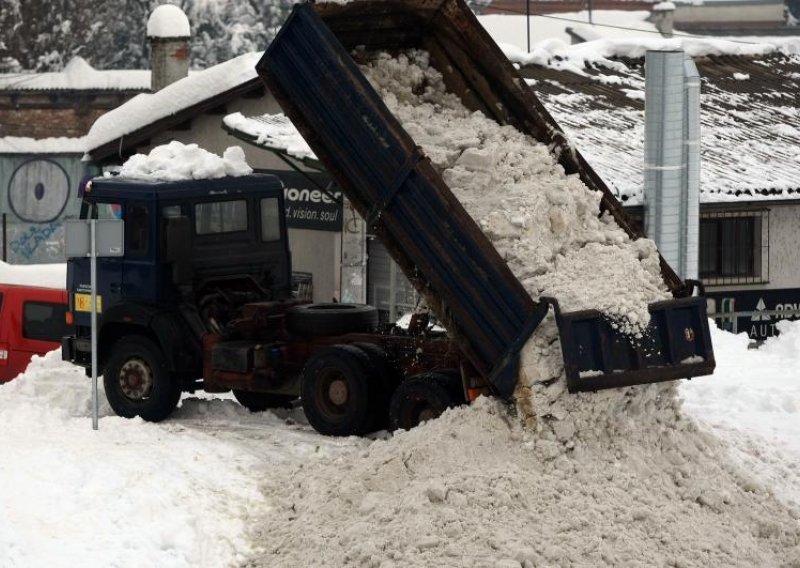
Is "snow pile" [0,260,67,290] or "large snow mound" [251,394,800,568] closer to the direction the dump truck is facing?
the snow pile

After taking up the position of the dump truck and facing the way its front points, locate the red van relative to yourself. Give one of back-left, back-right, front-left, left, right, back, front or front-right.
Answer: front

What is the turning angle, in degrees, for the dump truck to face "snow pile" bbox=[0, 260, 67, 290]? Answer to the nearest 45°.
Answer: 0° — it already faces it

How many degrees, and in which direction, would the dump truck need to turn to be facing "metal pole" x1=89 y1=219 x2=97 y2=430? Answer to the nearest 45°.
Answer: approximately 45° to its left

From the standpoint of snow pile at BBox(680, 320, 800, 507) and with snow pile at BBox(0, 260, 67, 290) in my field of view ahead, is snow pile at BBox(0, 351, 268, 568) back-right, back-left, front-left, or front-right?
front-left

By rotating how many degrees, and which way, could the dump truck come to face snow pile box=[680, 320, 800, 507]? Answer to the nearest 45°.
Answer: approximately 135° to its right

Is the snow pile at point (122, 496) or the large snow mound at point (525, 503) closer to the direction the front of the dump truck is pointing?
the snow pile

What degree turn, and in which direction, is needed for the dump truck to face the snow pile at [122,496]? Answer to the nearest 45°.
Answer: approximately 90° to its left

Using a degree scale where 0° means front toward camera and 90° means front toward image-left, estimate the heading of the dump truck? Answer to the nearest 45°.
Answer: approximately 135°

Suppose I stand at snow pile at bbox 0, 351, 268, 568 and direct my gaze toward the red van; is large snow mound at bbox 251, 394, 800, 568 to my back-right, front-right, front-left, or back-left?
back-right

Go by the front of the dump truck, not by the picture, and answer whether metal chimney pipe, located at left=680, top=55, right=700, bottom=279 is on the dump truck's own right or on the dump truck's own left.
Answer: on the dump truck's own right
